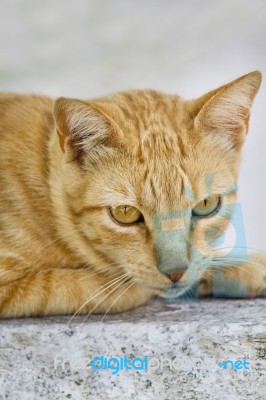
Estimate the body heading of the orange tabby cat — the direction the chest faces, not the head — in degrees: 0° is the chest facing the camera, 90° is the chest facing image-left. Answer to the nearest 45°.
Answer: approximately 315°
